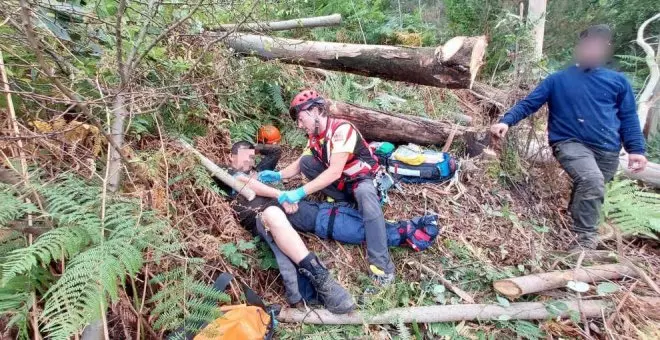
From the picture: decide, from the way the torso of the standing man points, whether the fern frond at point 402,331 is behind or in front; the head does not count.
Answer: in front

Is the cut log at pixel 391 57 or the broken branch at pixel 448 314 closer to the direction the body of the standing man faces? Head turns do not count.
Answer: the broken branch

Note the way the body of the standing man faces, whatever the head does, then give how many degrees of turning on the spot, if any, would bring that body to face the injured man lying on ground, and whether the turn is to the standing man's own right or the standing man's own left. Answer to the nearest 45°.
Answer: approximately 45° to the standing man's own right

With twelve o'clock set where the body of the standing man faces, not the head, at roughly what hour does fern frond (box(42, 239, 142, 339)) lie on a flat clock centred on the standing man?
The fern frond is roughly at 1 o'clock from the standing man.

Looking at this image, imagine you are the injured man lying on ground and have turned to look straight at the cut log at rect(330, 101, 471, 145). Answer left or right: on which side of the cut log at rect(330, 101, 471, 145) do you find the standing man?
right

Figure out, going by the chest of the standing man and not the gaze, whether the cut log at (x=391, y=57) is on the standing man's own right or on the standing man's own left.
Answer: on the standing man's own right

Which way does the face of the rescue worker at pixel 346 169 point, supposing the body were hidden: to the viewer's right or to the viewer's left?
to the viewer's left

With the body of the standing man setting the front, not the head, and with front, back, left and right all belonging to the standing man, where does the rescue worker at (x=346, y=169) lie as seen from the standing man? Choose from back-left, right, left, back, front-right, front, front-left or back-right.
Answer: front-right

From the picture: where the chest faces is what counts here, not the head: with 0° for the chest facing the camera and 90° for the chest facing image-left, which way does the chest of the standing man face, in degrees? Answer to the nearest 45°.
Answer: approximately 0°

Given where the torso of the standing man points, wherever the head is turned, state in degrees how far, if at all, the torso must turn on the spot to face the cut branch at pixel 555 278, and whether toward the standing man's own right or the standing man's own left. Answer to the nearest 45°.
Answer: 0° — they already face it

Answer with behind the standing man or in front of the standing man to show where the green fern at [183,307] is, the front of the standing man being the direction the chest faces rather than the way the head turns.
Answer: in front

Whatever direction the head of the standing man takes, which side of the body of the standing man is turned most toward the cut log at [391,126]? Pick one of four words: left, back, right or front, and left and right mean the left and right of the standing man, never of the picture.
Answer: right
